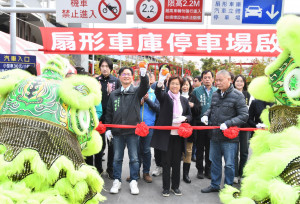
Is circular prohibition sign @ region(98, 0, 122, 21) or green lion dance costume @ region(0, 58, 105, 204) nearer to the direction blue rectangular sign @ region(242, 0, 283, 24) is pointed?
the green lion dance costume

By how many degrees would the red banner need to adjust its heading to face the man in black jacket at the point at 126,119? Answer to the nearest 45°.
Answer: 0° — it already faces them

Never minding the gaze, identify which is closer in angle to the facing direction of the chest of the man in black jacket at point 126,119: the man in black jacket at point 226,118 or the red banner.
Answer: the man in black jacket

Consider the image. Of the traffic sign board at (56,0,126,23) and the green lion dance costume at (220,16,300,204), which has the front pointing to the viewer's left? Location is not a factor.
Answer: the green lion dance costume

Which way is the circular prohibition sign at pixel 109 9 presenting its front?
toward the camera

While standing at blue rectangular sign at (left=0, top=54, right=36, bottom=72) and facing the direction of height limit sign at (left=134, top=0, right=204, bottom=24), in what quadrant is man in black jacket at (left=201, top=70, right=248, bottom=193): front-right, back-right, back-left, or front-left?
front-right

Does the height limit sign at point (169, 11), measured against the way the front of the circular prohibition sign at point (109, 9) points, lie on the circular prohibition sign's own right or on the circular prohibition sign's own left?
on the circular prohibition sign's own left

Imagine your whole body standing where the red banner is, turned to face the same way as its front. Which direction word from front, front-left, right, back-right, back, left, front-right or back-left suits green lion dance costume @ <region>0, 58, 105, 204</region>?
front

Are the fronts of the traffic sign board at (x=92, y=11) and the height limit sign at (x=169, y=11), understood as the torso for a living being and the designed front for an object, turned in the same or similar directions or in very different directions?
same or similar directions

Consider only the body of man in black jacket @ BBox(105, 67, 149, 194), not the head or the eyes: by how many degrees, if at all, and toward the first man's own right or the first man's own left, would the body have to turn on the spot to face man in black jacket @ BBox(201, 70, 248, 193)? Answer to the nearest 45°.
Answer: approximately 90° to the first man's own left

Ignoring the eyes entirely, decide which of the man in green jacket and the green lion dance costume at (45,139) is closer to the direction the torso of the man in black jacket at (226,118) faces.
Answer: the green lion dance costume

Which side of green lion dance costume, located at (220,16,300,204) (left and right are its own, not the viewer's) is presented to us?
left

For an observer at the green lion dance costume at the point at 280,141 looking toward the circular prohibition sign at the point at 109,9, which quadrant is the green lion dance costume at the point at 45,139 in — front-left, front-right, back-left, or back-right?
front-left

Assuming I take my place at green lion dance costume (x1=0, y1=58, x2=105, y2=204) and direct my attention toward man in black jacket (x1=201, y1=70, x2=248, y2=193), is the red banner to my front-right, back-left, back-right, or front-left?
front-left

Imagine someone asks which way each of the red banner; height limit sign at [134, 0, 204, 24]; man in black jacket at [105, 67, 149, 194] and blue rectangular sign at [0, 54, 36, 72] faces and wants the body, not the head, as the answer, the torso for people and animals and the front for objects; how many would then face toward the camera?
4

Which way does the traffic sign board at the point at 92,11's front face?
toward the camera
